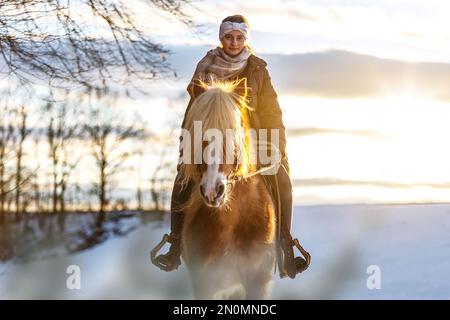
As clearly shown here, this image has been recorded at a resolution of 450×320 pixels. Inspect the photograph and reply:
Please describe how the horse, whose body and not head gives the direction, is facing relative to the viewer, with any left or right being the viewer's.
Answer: facing the viewer
